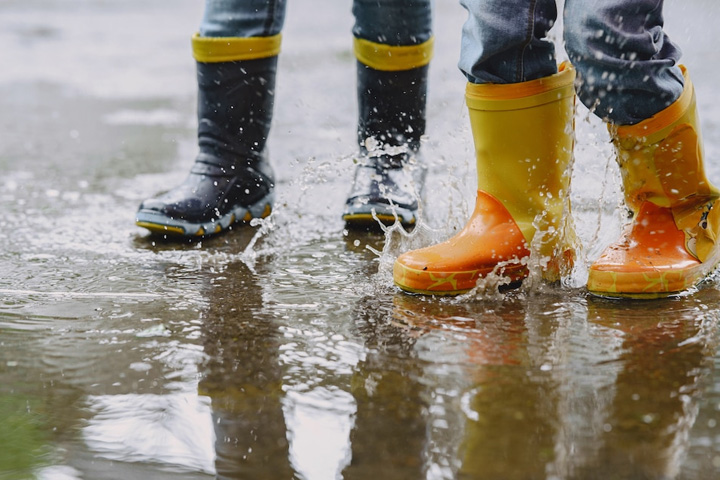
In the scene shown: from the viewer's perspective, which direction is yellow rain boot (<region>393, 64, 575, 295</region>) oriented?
to the viewer's left

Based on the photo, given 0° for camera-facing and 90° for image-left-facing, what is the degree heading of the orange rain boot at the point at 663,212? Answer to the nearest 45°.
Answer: approximately 45°
